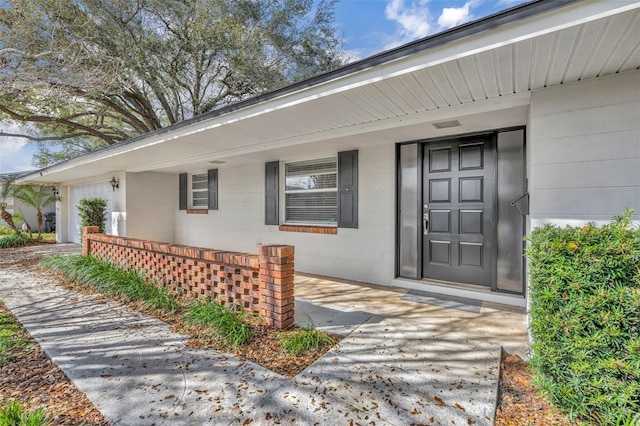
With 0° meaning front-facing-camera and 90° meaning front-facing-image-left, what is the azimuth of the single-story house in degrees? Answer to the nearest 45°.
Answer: approximately 45°

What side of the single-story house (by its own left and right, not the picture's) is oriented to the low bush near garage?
right

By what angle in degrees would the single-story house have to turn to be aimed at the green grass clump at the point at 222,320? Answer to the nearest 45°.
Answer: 0° — it already faces it

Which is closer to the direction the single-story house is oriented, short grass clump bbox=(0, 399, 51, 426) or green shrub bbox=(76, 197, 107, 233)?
the short grass clump

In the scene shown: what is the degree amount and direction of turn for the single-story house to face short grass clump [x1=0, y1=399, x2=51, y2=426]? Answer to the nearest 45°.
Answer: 0° — it already faces it

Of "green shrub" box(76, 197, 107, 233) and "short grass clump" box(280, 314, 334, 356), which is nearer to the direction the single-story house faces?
the short grass clump

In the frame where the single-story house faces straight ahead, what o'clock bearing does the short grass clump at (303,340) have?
The short grass clump is roughly at 12 o'clock from the single-story house.

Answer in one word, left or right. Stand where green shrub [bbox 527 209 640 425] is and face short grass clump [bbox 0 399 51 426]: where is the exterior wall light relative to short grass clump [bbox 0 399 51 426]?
right
